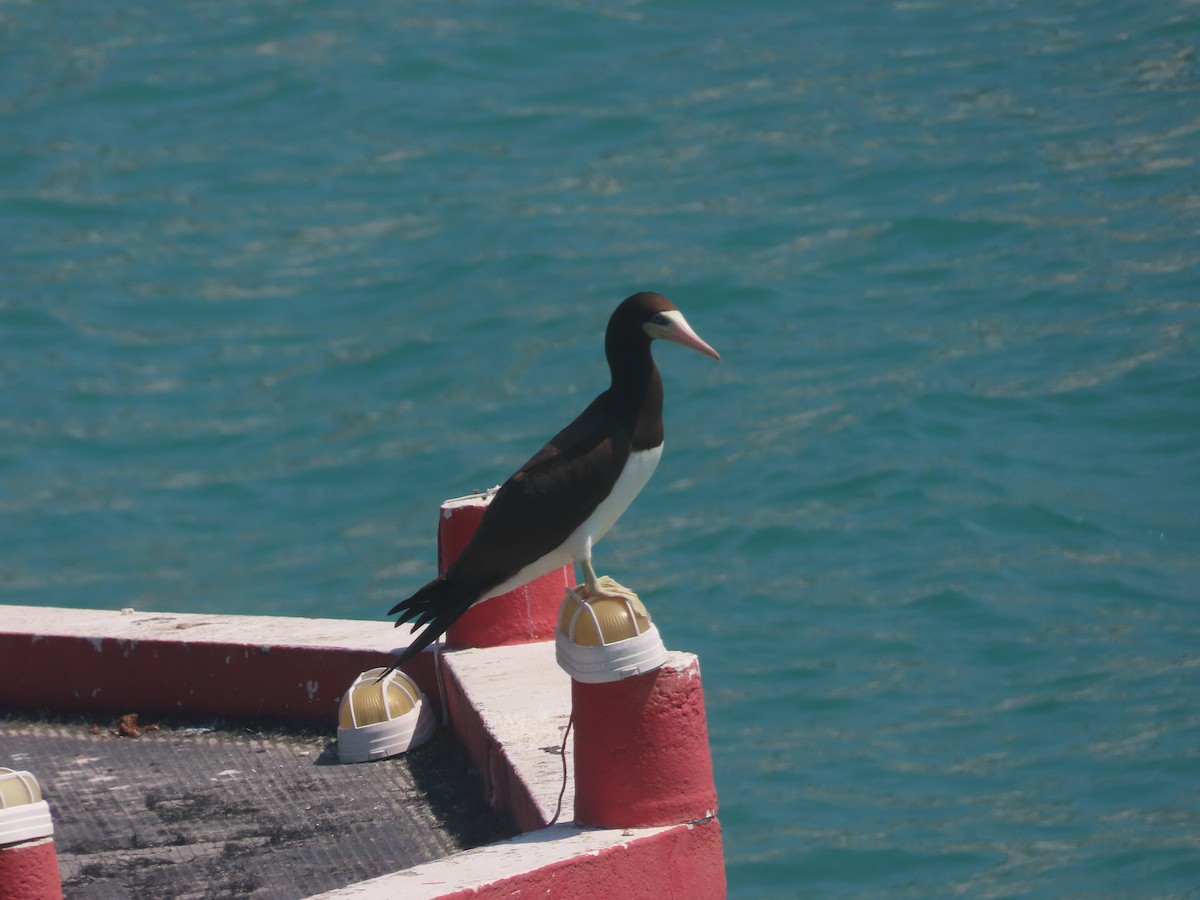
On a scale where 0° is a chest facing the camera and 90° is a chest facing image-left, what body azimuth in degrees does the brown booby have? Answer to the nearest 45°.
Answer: approximately 270°
